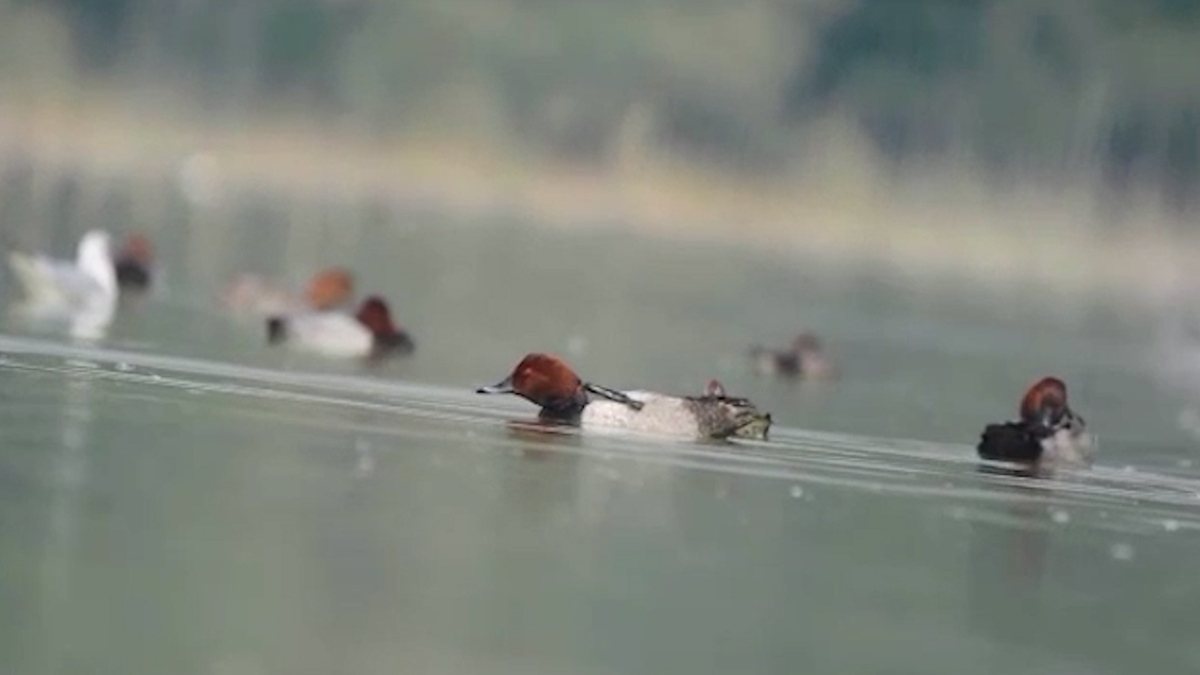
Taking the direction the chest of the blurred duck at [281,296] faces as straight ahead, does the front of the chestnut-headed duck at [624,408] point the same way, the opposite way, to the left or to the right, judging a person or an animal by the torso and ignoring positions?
the opposite way

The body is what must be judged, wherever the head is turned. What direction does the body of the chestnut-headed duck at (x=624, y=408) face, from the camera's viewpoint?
to the viewer's left

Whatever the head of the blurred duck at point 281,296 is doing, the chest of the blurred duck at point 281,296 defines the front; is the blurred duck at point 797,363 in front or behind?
in front

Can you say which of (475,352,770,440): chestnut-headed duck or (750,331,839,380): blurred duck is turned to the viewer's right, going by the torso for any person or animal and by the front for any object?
the blurred duck

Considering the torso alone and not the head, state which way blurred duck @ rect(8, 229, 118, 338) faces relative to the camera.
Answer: to the viewer's right

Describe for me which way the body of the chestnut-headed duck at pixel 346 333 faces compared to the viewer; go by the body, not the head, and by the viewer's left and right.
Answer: facing to the right of the viewer

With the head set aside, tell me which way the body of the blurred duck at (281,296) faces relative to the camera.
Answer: to the viewer's right
